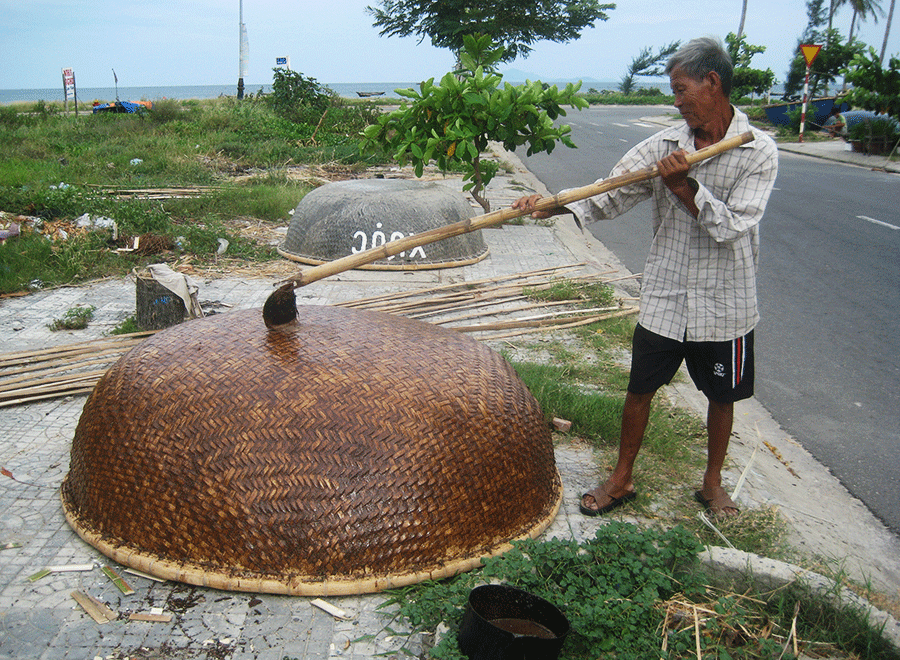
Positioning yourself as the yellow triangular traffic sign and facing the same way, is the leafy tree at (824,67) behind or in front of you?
behind

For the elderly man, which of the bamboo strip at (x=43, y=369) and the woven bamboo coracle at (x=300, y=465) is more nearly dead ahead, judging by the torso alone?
the woven bamboo coracle

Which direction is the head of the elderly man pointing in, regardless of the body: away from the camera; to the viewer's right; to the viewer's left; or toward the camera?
to the viewer's left

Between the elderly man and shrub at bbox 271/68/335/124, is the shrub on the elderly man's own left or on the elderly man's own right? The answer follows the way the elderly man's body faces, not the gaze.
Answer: on the elderly man's own right

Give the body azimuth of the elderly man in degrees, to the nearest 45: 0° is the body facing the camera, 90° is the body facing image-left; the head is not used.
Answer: approximately 45°

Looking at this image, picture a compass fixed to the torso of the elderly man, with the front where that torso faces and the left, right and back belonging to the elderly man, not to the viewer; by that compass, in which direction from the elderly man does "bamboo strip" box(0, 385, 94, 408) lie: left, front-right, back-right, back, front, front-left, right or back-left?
front-right

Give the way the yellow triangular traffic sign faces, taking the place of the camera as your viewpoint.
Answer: facing the viewer

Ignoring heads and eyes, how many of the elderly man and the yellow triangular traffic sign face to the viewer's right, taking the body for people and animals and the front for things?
0

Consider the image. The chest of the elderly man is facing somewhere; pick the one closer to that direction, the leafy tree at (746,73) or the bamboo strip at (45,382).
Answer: the bamboo strip

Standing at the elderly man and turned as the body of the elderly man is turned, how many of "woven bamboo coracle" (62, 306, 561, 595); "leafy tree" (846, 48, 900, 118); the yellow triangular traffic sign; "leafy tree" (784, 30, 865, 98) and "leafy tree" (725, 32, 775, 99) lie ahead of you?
1

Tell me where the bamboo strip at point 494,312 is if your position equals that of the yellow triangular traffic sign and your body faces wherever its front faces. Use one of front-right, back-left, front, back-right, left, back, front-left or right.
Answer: front

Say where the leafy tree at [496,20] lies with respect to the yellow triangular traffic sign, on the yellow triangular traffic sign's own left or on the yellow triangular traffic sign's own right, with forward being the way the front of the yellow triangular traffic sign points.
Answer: on the yellow triangular traffic sign's own right

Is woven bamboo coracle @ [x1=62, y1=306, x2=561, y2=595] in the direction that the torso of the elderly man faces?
yes

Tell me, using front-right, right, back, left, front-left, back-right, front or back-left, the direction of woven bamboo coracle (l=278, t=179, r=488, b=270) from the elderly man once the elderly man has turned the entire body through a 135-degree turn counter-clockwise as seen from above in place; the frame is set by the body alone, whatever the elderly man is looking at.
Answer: back-left

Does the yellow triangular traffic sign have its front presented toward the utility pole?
no

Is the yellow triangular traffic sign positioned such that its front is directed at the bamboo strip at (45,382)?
yes

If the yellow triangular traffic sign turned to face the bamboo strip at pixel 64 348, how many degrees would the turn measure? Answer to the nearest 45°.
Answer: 0° — it already faces it

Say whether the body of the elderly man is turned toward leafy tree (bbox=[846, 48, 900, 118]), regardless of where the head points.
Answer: no
